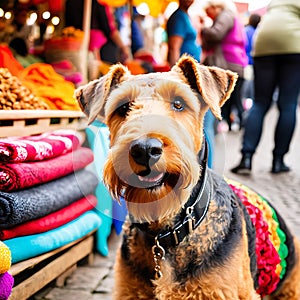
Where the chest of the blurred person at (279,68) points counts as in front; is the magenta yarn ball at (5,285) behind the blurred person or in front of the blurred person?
behind

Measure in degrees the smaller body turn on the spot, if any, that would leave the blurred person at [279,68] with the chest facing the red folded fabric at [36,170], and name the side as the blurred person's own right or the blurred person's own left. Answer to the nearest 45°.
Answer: approximately 180°

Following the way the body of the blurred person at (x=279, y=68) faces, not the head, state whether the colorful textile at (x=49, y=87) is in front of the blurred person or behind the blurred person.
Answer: behind

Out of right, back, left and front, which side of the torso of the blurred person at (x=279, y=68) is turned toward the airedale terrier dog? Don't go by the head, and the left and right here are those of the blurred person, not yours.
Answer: back

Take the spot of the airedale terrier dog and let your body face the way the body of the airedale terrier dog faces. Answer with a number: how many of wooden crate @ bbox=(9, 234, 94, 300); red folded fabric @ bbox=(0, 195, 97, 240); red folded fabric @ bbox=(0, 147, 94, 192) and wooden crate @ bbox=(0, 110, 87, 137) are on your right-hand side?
4

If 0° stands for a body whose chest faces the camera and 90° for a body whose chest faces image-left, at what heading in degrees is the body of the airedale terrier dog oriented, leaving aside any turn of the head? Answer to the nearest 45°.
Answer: approximately 45°

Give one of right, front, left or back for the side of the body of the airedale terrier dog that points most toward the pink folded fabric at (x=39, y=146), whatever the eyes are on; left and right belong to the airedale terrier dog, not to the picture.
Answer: right

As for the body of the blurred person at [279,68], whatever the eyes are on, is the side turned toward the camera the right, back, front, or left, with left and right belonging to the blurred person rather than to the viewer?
back

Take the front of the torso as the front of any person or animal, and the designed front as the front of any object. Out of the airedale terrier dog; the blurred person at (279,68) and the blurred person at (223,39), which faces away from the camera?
the blurred person at (279,68)
